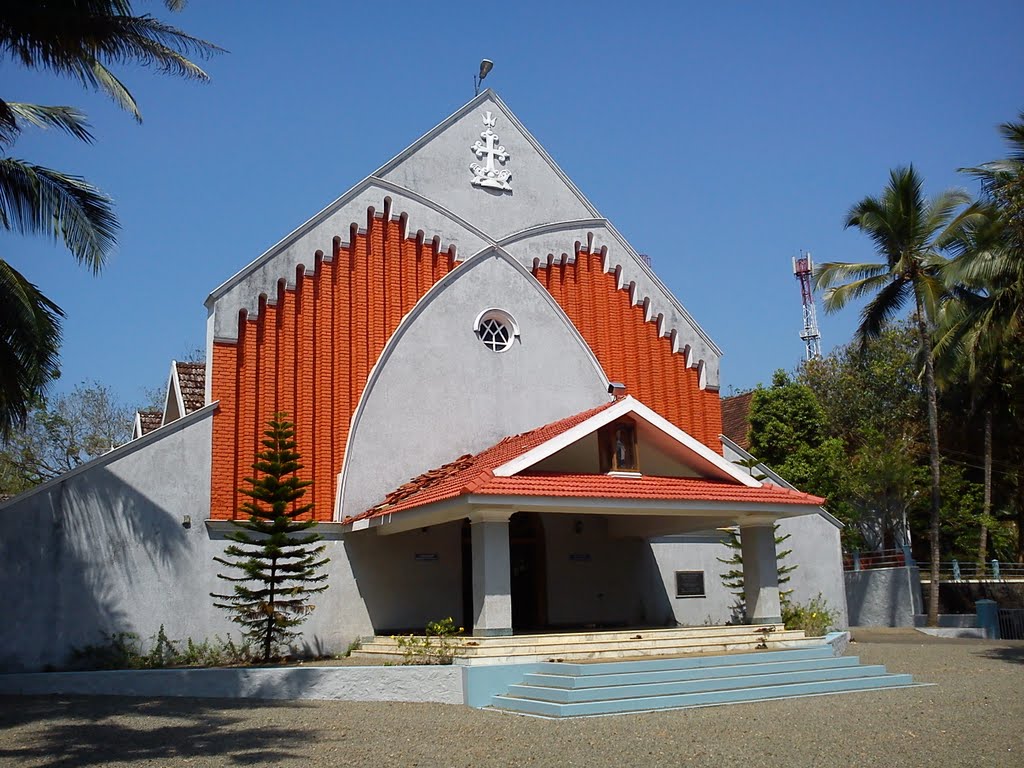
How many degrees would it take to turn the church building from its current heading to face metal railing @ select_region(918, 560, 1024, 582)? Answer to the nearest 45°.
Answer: approximately 90° to its left

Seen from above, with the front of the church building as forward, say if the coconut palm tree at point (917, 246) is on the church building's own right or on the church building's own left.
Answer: on the church building's own left

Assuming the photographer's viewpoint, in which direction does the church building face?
facing the viewer and to the right of the viewer

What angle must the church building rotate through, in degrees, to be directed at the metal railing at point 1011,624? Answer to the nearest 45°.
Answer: approximately 90° to its left

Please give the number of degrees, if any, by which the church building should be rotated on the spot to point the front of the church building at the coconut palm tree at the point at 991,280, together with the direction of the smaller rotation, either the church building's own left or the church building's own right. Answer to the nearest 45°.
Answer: approximately 45° to the church building's own left

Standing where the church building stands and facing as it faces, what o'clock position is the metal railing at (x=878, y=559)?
The metal railing is roughly at 9 o'clock from the church building.

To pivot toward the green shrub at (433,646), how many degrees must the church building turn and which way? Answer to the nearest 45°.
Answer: approximately 45° to its right

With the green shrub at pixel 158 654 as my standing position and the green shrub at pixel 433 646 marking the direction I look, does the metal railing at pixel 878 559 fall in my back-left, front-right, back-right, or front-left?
front-left
